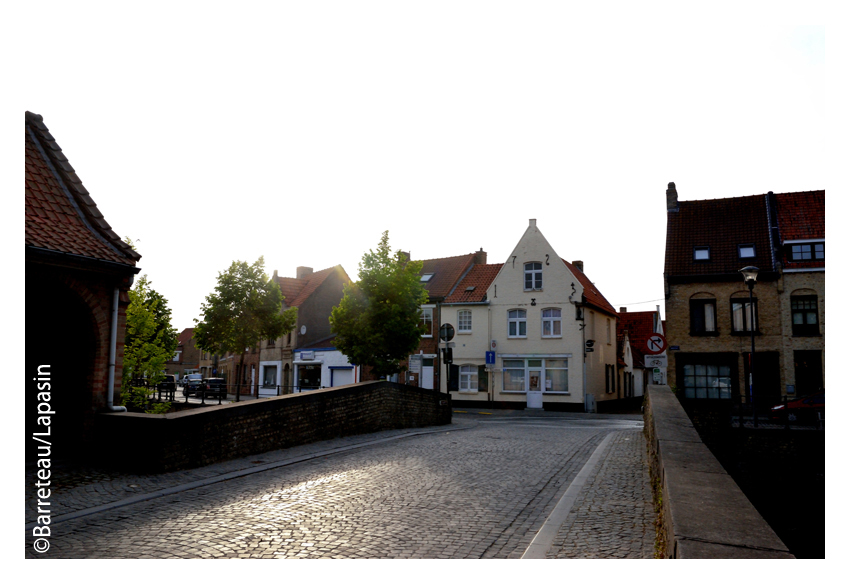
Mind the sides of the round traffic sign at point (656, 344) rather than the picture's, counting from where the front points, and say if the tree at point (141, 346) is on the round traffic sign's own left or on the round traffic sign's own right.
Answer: on the round traffic sign's own right

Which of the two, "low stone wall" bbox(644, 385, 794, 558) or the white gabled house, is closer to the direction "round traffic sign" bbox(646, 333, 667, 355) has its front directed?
the low stone wall

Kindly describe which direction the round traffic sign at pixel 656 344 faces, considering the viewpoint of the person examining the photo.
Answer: facing the viewer

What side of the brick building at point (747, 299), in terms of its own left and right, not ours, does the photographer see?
front

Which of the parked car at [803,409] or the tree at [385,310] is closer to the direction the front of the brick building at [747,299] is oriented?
the parked car

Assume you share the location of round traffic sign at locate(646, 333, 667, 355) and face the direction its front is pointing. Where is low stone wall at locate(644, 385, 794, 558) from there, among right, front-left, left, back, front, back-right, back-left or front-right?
front

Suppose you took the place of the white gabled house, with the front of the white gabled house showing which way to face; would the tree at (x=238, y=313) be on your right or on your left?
on your right

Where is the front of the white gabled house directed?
toward the camera

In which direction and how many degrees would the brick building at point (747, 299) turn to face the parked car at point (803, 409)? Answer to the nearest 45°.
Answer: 0° — it already faces it

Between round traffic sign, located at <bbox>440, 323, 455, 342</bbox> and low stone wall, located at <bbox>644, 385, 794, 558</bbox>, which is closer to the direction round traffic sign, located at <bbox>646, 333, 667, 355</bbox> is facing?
the low stone wall

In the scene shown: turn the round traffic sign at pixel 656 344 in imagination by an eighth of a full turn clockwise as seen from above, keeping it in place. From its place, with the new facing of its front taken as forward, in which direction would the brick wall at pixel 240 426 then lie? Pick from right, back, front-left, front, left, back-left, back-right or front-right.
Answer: front

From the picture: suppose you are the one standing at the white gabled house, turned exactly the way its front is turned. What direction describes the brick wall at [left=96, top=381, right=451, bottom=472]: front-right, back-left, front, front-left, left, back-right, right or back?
front

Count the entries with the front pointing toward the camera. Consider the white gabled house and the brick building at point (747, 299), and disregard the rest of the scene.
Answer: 2
